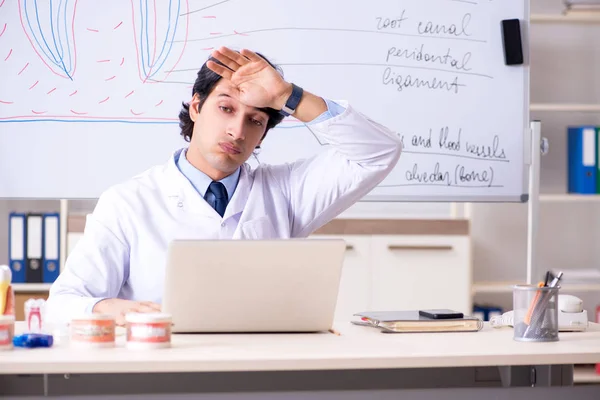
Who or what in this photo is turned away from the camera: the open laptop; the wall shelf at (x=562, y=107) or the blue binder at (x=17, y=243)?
the open laptop

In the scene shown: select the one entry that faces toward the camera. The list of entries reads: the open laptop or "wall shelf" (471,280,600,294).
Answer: the wall shelf

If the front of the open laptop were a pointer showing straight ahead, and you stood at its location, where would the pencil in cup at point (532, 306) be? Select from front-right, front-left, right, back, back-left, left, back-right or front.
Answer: right

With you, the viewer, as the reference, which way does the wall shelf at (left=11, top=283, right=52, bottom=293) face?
facing the viewer

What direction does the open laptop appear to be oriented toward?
away from the camera

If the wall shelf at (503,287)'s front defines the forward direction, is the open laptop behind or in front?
in front

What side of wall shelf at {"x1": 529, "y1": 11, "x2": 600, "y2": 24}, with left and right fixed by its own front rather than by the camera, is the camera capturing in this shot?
front

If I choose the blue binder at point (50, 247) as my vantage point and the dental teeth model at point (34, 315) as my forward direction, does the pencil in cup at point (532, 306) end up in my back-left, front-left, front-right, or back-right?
front-left

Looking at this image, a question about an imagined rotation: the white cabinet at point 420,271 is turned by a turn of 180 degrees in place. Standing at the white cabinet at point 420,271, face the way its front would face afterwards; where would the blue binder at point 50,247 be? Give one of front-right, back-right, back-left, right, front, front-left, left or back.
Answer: left

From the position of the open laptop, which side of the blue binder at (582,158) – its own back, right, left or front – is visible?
front

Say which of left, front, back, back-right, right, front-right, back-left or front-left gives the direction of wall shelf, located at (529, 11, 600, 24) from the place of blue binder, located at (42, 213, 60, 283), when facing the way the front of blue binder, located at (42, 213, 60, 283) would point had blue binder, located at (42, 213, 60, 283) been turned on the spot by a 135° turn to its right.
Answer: back-right

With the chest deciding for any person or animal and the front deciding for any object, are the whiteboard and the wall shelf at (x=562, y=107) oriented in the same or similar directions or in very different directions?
same or similar directions

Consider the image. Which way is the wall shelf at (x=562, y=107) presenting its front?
toward the camera

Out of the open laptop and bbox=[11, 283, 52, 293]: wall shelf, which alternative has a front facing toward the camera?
the wall shelf

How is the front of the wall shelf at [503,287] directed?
toward the camera

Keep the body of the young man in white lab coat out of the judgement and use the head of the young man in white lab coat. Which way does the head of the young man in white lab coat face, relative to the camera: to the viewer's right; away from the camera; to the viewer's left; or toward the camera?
toward the camera

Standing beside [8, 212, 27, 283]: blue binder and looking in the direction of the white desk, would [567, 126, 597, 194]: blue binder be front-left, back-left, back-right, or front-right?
front-left

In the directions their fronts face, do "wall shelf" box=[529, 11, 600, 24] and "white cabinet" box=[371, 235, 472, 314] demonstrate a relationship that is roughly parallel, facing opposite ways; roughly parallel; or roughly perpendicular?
roughly parallel

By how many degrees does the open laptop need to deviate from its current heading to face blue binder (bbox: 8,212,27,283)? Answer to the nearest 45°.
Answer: approximately 45° to its left

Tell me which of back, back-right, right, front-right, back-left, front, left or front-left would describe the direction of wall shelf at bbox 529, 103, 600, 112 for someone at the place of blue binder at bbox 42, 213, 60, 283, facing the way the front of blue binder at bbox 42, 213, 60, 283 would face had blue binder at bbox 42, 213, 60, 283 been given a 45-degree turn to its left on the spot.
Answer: front-left
